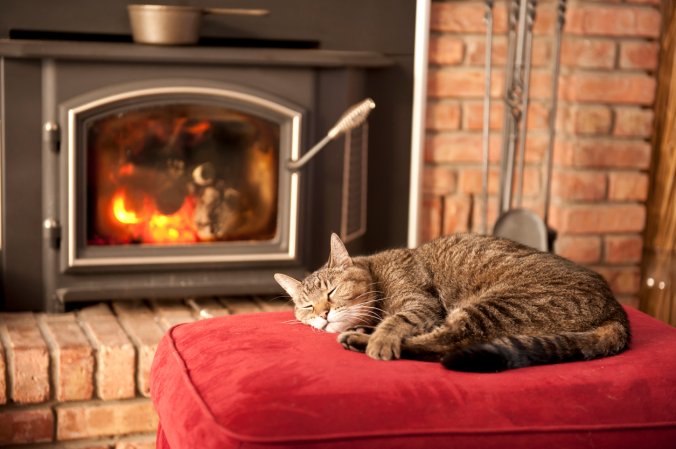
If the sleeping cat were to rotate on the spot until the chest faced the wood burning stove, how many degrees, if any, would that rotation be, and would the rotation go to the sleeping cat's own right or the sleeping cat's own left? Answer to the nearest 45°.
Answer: approximately 45° to the sleeping cat's own right

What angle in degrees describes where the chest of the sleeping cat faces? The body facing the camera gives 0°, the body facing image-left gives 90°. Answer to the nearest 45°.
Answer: approximately 90°

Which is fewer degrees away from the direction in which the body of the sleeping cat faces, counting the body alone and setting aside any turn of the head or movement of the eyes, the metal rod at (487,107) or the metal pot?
the metal pot

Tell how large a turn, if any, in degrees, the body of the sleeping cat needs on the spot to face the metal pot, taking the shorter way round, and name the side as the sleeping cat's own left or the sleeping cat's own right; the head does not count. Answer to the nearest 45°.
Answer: approximately 45° to the sleeping cat's own right

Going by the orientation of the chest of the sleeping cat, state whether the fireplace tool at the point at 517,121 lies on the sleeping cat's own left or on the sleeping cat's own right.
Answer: on the sleeping cat's own right

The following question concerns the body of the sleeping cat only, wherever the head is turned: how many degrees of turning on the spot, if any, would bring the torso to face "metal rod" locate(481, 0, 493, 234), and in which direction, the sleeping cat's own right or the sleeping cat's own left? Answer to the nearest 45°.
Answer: approximately 90° to the sleeping cat's own right

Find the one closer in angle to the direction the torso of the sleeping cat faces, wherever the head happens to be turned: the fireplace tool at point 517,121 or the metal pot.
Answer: the metal pot

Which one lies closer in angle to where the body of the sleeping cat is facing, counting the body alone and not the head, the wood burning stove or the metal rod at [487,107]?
the wood burning stove

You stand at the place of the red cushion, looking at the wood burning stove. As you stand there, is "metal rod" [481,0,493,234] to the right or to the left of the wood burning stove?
right
